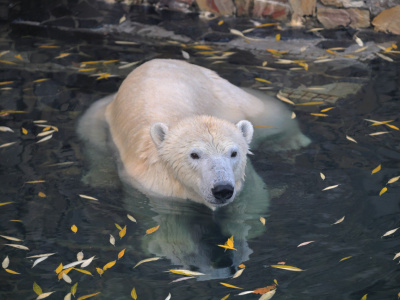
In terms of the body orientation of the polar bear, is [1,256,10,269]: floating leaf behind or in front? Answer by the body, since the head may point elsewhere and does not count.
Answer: in front

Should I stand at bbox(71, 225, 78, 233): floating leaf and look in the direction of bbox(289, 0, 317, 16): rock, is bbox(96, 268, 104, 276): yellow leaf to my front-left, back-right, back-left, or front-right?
back-right

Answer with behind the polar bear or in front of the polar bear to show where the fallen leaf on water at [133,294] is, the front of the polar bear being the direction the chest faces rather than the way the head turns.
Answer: in front

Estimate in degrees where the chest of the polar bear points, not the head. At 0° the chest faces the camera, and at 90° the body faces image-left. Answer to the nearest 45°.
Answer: approximately 0°

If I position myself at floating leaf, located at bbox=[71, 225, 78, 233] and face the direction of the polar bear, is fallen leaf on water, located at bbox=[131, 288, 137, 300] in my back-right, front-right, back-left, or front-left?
back-right

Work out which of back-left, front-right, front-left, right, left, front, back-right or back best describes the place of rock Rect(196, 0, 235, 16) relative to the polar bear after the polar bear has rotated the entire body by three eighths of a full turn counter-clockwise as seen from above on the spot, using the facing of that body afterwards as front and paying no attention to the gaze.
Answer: front-left

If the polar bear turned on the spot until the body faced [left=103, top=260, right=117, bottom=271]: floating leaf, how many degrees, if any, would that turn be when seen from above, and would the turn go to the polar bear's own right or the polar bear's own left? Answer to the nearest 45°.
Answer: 0° — it already faces it

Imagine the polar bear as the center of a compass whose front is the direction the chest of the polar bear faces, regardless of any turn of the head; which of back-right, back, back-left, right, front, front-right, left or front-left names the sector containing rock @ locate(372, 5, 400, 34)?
back-left

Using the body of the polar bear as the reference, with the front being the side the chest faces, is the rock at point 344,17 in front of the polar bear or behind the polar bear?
behind

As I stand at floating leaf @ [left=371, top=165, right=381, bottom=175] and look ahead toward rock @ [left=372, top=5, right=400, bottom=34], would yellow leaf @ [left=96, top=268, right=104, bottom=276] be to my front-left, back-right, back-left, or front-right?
back-left

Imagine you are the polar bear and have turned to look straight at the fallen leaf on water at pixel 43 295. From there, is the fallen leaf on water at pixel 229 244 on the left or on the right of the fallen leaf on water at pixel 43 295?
left

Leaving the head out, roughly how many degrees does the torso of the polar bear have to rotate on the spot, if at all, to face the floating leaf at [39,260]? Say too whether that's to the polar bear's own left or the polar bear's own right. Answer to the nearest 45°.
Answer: approximately 45° to the polar bear's own right

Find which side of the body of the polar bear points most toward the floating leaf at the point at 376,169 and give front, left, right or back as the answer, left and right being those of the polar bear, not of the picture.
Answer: left

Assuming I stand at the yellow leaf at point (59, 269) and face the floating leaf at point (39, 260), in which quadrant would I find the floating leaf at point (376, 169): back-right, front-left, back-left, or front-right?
back-right
